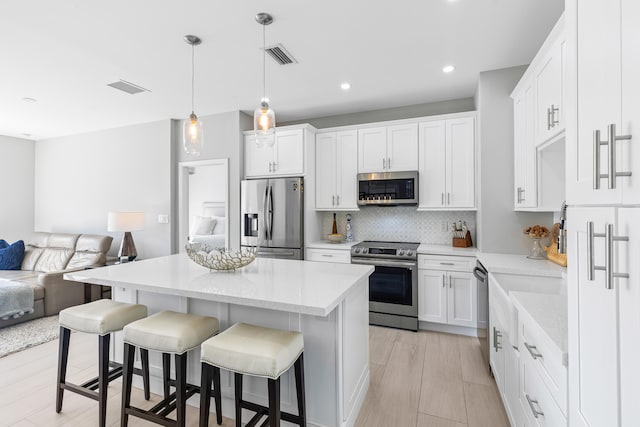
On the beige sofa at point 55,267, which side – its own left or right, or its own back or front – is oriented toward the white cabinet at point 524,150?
left

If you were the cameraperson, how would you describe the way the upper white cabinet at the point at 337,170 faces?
facing the viewer

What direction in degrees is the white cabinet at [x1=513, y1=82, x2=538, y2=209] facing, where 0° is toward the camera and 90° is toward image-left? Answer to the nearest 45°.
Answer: approximately 90°

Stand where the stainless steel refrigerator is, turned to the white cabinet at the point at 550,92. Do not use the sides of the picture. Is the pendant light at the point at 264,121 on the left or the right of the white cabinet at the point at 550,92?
right

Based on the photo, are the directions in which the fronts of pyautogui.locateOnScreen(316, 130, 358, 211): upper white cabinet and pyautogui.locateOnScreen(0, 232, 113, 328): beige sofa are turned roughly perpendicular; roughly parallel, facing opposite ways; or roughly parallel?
roughly parallel

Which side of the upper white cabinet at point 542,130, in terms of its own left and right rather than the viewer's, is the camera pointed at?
left

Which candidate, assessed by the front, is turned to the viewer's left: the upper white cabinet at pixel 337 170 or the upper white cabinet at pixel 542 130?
the upper white cabinet at pixel 542 130

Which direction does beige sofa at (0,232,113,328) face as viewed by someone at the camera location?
facing the viewer and to the left of the viewer

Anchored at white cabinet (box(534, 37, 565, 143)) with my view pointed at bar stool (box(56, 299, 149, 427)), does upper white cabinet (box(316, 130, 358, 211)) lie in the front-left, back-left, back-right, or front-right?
front-right

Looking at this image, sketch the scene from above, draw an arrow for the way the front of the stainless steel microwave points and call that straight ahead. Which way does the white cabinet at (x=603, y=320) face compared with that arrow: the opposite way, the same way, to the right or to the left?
to the right

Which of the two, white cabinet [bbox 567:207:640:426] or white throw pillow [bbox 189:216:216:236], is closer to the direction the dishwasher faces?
the white throw pillow

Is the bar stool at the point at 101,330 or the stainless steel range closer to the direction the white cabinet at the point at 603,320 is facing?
the bar stool

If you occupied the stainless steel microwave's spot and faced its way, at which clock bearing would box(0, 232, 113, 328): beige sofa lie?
The beige sofa is roughly at 3 o'clock from the stainless steel microwave.

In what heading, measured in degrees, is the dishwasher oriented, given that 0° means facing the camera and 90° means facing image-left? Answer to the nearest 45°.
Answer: approximately 90°
